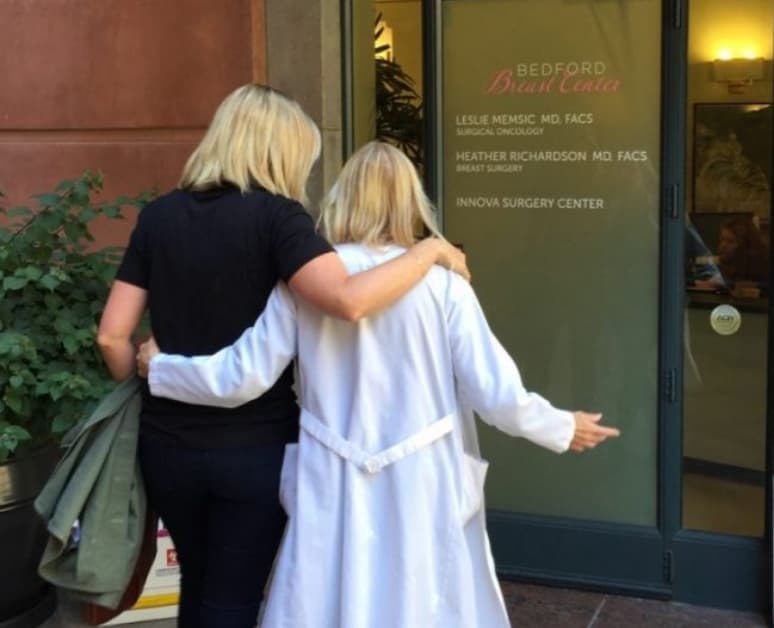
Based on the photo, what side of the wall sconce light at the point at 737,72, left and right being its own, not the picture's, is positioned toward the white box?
right

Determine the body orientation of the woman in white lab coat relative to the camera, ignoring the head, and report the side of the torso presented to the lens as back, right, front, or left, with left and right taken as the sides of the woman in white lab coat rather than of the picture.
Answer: back

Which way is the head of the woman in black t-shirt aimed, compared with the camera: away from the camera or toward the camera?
away from the camera

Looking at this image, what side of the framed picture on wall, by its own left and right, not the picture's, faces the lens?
front

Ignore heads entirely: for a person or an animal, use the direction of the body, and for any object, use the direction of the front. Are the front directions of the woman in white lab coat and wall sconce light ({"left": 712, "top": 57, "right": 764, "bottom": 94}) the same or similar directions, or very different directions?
very different directions

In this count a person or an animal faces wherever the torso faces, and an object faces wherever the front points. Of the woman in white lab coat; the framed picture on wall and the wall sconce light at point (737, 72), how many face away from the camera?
1

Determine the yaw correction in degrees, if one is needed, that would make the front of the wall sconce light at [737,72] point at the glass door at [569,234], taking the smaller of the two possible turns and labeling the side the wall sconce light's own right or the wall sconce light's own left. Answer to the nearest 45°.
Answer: approximately 90° to the wall sconce light's own right

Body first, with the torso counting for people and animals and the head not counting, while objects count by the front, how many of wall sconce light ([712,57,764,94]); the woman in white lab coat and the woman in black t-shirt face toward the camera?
1

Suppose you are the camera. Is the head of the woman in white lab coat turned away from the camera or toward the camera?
away from the camera

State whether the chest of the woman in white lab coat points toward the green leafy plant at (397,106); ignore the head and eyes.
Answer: yes

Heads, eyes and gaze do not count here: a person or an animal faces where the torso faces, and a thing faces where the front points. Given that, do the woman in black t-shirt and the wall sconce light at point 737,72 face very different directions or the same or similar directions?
very different directions

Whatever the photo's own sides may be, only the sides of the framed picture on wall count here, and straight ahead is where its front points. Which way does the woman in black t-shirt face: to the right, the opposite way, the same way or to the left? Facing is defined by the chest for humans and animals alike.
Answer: the opposite way

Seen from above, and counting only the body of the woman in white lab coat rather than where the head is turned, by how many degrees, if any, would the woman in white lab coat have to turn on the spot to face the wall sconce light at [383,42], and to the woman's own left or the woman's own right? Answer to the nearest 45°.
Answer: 0° — they already face it

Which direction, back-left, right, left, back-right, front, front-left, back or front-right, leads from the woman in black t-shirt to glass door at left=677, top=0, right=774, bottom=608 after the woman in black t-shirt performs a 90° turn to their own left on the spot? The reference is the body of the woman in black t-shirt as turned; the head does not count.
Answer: back-right

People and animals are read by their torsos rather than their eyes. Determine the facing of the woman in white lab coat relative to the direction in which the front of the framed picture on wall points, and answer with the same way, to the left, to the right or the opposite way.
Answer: the opposite way

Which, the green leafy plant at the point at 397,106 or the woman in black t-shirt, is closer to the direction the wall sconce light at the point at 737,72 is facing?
the woman in black t-shirt

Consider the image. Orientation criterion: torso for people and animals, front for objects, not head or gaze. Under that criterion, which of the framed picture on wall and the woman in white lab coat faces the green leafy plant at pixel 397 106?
the woman in white lab coat

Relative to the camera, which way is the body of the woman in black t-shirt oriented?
away from the camera

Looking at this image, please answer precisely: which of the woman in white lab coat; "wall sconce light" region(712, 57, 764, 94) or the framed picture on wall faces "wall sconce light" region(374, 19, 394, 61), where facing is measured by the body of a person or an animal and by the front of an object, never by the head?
the woman in white lab coat
